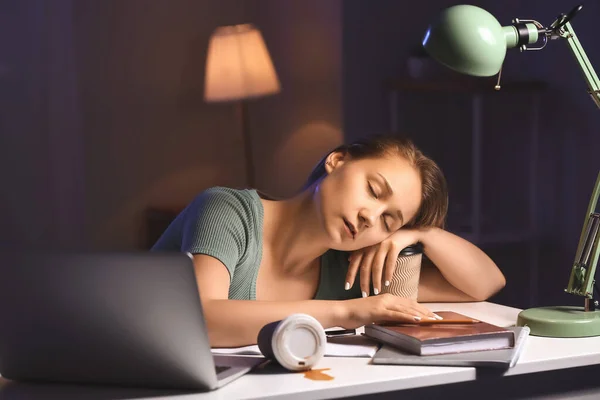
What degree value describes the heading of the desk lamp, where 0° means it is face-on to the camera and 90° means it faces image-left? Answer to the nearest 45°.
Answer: approximately 90°

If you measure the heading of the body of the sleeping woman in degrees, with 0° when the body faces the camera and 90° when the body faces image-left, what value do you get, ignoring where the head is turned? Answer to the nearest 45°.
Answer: approximately 315°

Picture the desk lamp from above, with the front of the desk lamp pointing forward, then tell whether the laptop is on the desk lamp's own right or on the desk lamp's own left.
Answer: on the desk lamp's own left

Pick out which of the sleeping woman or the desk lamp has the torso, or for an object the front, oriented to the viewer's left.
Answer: the desk lamp

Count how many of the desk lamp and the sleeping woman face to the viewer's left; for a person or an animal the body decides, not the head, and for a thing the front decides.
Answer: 1

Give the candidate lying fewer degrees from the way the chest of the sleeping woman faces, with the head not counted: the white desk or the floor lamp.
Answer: the white desk
